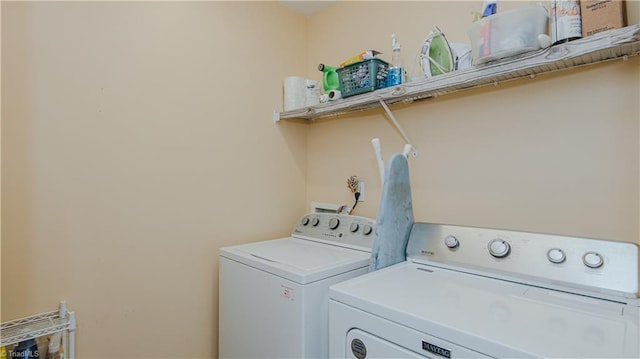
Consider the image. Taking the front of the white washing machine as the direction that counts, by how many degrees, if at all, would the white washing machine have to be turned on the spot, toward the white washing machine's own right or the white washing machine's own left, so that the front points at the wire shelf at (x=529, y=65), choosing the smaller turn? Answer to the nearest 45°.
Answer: approximately 135° to the white washing machine's own left

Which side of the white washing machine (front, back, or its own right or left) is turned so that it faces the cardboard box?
left

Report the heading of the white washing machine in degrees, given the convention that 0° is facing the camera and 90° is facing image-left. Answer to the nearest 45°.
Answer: approximately 45°

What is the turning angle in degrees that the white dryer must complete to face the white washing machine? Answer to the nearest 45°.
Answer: approximately 45° to its right
